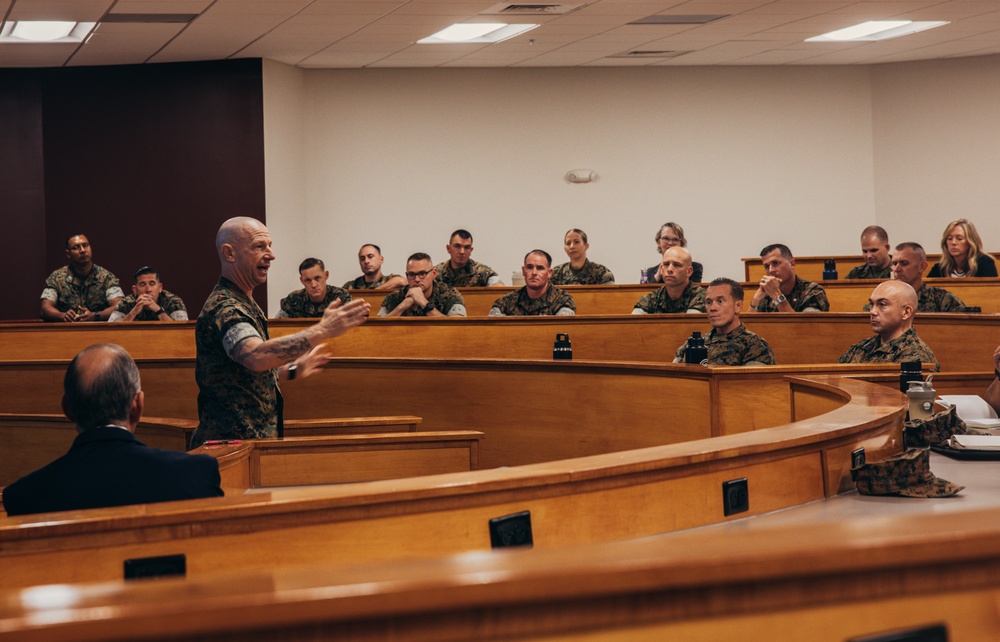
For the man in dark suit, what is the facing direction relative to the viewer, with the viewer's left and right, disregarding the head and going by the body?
facing away from the viewer

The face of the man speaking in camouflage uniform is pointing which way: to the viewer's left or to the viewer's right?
to the viewer's right

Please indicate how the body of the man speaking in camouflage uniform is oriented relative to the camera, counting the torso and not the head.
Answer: to the viewer's right

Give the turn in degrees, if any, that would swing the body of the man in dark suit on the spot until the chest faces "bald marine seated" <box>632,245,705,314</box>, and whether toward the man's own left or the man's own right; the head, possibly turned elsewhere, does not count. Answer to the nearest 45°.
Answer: approximately 45° to the man's own right

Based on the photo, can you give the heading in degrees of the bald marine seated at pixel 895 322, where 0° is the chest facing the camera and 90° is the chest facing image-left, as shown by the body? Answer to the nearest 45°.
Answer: approximately 45°

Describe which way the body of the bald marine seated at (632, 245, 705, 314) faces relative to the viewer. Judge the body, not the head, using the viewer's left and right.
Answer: facing the viewer and to the left of the viewer

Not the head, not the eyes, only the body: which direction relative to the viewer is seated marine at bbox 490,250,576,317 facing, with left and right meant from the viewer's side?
facing the viewer

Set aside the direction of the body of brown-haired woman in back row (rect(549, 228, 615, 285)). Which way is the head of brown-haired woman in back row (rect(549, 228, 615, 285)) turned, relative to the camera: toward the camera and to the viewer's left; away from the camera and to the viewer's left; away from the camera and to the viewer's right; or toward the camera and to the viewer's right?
toward the camera and to the viewer's left
